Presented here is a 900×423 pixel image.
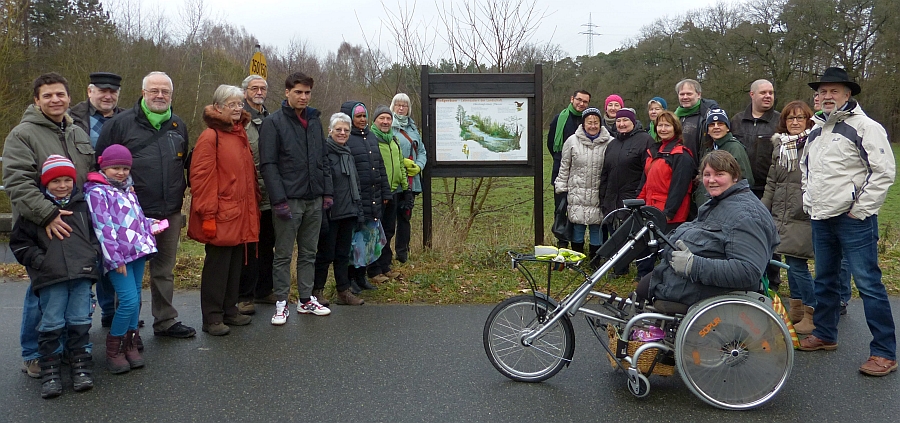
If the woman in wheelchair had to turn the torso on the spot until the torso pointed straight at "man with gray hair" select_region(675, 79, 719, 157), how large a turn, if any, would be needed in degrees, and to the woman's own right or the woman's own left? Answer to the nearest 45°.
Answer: approximately 90° to the woman's own right

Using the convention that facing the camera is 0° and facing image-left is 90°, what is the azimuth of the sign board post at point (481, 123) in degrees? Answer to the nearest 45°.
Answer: approximately 0°

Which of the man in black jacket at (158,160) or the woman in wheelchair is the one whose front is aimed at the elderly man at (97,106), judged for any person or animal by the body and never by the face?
the woman in wheelchair

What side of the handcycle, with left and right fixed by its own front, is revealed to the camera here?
left

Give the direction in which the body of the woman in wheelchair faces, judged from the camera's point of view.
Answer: to the viewer's left

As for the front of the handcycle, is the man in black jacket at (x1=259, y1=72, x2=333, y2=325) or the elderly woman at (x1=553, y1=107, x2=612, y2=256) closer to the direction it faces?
the man in black jacket
